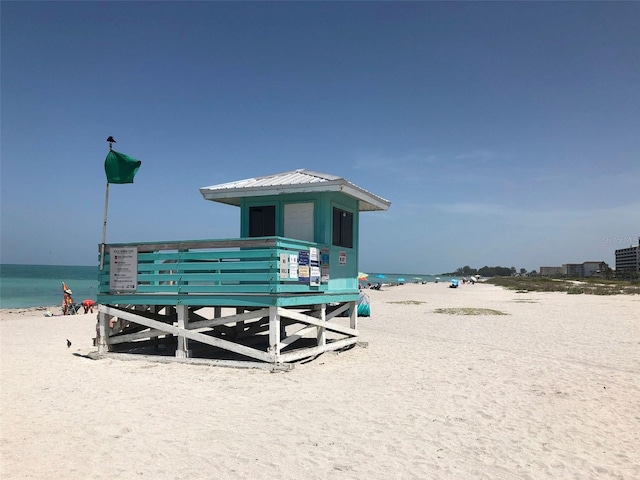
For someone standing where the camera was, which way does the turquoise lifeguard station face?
facing the viewer and to the left of the viewer
